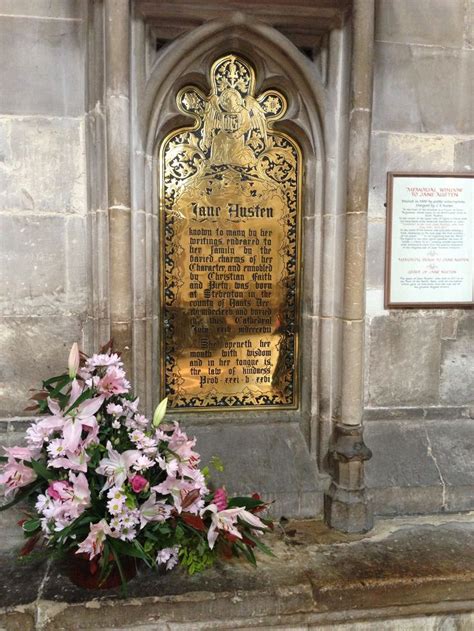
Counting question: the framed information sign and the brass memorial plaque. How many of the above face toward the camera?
2

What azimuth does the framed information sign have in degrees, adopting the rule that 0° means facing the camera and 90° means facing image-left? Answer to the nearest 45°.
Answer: approximately 0°

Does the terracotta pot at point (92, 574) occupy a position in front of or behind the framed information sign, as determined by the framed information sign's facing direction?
in front

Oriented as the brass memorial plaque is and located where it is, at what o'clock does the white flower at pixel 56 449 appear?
The white flower is roughly at 1 o'clock from the brass memorial plaque.

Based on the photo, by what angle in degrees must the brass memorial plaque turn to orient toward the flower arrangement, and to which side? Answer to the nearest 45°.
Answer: approximately 45° to its right

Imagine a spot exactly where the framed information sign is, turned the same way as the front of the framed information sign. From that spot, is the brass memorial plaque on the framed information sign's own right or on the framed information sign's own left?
on the framed information sign's own right
